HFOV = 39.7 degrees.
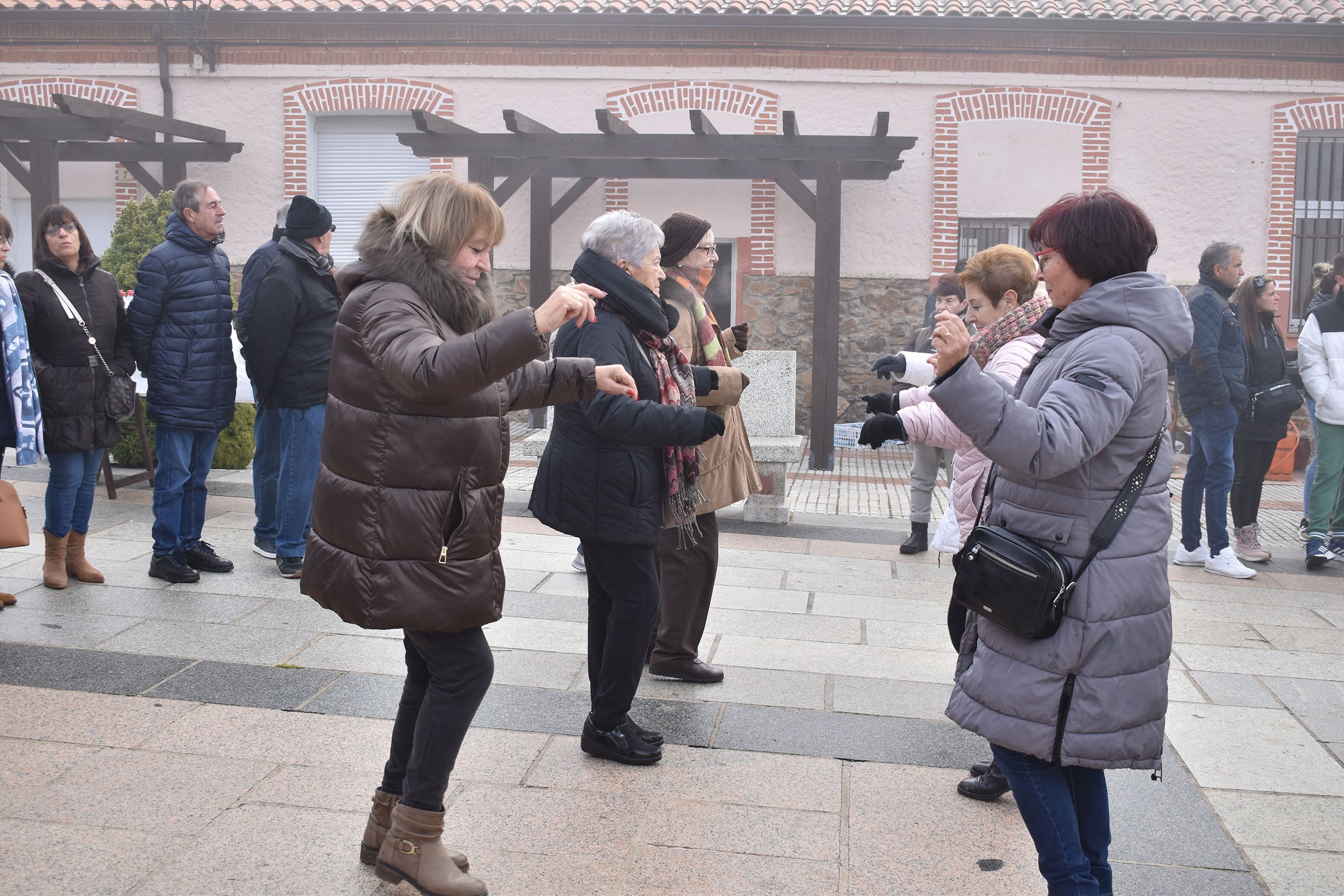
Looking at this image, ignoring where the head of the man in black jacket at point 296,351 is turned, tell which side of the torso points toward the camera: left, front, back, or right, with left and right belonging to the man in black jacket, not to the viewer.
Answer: right

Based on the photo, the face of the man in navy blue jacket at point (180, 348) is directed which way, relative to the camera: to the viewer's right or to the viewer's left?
to the viewer's right

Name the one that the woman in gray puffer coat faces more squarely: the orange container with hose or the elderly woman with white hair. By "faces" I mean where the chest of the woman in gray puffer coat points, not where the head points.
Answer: the elderly woman with white hair

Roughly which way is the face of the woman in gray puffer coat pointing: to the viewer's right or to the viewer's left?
to the viewer's left

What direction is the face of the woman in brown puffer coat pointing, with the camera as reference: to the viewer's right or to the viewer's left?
to the viewer's right

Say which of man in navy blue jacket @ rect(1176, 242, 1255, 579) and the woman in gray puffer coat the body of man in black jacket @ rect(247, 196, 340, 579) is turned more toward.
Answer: the man in navy blue jacket

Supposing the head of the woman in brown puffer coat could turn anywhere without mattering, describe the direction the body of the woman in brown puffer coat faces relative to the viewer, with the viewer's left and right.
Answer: facing to the right of the viewer

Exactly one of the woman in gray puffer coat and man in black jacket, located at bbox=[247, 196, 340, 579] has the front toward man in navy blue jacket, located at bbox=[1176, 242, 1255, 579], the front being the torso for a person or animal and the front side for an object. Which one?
the man in black jacket

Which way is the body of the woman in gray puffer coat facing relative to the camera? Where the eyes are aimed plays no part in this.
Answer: to the viewer's left
